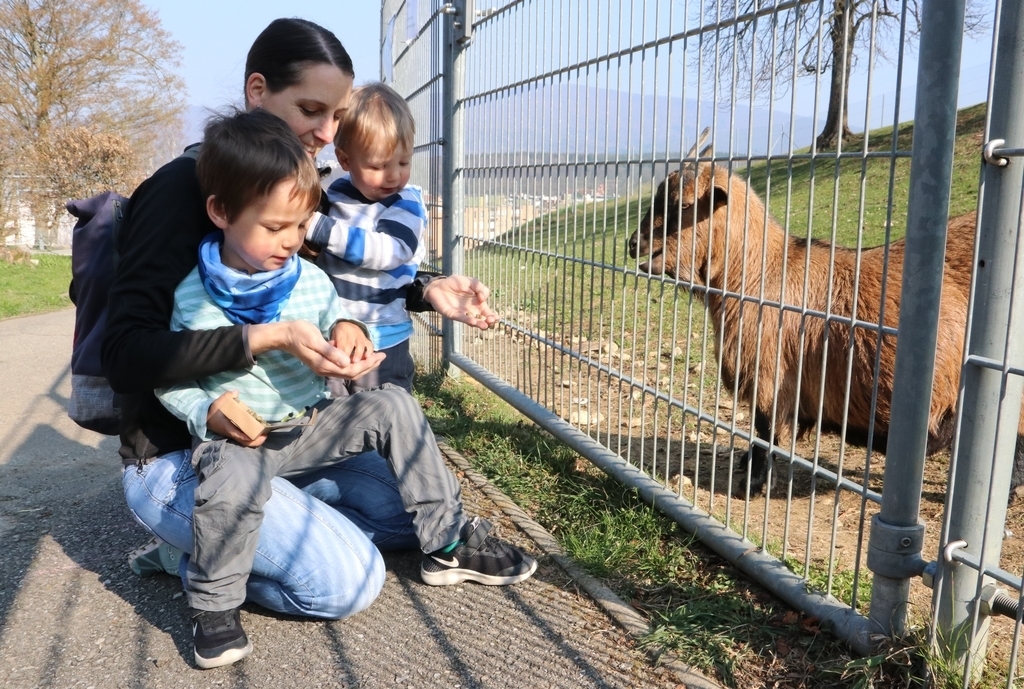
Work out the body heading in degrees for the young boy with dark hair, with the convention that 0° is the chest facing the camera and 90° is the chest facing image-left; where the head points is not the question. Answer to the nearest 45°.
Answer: approximately 315°

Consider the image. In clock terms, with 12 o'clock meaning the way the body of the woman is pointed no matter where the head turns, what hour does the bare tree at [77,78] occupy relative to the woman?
The bare tree is roughly at 7 o'clock from the woman.

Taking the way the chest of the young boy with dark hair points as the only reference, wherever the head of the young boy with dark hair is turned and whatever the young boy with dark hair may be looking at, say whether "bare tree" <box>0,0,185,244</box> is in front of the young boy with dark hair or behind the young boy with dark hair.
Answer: behind

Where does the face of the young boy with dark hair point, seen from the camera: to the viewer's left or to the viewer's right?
to the viewer's right

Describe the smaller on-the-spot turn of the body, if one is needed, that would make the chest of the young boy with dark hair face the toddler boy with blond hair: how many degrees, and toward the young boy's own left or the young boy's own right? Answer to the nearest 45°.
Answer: approximately 90° to the young boy's own left

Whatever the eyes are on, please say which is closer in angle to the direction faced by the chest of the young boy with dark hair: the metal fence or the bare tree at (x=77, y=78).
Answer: the metal fence

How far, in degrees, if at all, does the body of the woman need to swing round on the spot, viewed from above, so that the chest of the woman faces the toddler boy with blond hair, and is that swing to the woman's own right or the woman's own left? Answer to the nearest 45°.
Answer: approximately 90° to the woman's own left

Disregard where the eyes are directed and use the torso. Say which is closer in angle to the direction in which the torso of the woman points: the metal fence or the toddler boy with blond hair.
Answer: the metal fence

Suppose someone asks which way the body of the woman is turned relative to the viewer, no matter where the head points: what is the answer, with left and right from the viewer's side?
facing the viewer and to the right of the viewer

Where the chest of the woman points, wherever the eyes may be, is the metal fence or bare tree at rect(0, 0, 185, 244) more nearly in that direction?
the metal fence

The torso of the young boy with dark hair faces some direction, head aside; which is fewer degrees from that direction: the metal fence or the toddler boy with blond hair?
the metal fence
